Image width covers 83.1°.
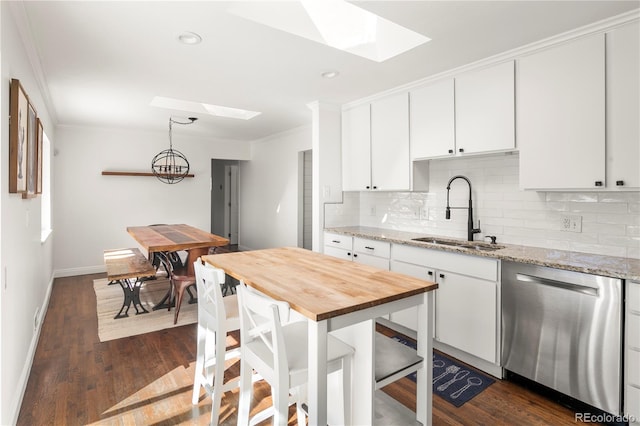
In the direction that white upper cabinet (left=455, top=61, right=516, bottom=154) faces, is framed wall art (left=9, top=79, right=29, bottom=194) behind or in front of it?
in front

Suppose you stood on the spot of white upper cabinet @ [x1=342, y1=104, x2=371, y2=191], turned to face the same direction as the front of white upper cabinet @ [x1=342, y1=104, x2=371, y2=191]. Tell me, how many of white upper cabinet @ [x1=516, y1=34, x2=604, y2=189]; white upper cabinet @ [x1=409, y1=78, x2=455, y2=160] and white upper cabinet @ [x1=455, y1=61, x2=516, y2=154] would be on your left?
3

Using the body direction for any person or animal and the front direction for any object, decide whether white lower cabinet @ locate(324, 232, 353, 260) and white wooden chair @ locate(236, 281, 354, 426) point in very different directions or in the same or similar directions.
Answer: very different directions

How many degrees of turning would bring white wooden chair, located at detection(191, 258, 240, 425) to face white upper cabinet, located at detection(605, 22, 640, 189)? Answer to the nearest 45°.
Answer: approximately 45° to its right

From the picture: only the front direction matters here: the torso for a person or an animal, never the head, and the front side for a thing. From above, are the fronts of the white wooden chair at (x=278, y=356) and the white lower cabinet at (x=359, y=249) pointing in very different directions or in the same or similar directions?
very different directions

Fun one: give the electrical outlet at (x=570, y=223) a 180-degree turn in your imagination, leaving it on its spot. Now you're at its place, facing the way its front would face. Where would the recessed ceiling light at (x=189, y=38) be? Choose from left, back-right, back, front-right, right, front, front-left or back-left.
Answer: back-left

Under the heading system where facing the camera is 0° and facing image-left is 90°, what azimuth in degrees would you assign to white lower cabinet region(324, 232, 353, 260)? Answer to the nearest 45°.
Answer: approximately 45°

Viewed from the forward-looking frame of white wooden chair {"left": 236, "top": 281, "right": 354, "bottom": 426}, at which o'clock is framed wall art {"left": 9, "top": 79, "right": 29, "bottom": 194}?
The framed wall art is roughly at 8 o'clock from the white wooden chair.

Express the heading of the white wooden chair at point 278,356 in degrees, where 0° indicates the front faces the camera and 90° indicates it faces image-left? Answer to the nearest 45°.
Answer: approximately 225°

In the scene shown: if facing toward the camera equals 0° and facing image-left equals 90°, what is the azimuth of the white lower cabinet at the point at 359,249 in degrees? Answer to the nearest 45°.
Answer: approximately 45°
